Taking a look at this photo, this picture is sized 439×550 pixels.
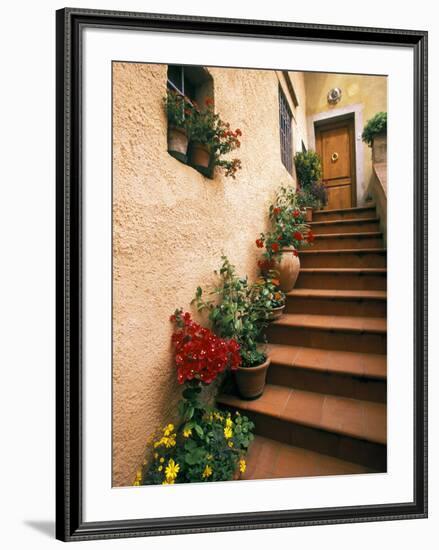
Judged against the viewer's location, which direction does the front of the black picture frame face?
facing the viewer and to the right of the viewer
